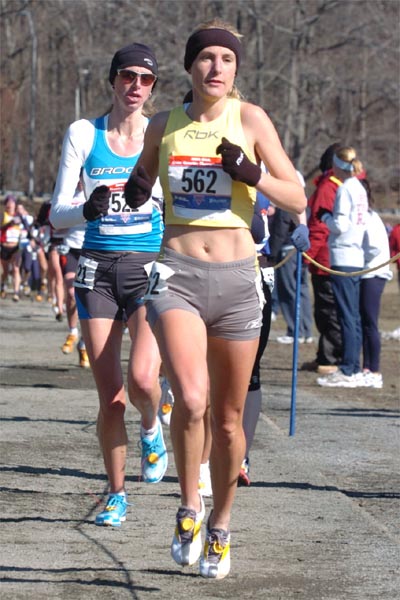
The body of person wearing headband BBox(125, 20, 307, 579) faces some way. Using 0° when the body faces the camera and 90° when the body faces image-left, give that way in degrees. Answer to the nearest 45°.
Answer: approximately 0°

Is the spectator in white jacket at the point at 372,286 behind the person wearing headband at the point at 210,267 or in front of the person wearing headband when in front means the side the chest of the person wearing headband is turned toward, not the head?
behind

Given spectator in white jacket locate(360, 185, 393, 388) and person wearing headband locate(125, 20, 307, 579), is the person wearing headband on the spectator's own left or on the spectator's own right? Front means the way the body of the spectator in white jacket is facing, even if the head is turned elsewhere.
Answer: on the spectator's own left

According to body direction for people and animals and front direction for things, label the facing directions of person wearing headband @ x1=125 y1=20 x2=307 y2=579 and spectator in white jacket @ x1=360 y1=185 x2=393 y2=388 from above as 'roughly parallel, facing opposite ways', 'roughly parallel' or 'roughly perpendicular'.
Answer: roughly perpendicular

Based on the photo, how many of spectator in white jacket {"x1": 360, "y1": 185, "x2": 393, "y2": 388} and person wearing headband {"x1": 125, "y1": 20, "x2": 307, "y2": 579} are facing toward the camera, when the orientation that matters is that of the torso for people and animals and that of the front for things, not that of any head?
1

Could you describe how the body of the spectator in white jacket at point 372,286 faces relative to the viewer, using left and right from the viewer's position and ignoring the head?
facing to the left of the viewer

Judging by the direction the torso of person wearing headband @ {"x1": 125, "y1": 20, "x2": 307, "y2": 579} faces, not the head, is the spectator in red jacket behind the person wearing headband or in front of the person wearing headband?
behind
